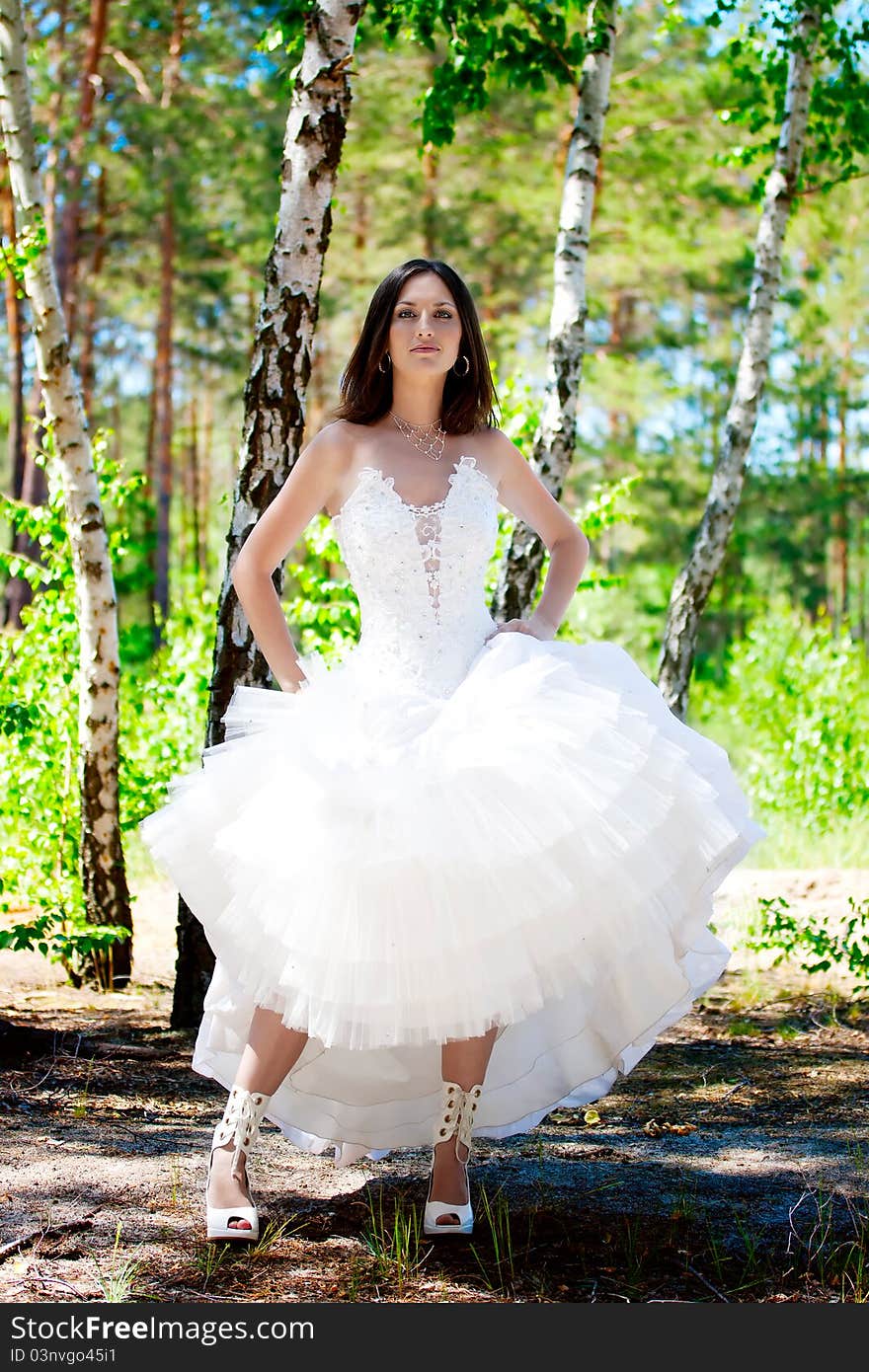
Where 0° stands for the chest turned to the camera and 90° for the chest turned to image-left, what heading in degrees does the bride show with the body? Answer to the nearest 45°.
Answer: approximately 0°

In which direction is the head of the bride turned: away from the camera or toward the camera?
toward the camera
